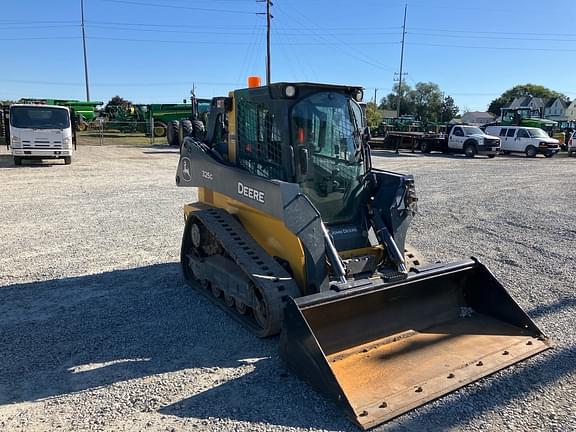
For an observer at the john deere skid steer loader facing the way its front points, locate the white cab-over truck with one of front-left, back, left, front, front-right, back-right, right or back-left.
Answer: back

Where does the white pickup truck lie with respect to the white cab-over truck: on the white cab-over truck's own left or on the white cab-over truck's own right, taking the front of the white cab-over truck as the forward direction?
on the white cab-over truck's own left

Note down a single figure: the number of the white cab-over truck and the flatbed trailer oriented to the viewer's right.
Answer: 1

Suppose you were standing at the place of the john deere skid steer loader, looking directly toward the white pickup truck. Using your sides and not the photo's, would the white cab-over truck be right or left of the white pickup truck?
left

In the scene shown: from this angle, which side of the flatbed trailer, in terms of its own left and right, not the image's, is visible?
right

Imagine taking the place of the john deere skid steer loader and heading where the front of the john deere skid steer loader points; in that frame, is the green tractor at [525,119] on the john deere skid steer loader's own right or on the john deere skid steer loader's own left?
on the john deere skid steer loader's own left

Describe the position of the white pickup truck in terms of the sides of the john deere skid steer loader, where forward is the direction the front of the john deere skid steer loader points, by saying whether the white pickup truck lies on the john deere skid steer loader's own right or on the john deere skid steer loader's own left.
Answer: on the john deere skid steer loader's own left

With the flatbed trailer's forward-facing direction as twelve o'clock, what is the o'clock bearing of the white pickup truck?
The white pickup truck is roughly at 1 o'clock from the flatbed trailer.

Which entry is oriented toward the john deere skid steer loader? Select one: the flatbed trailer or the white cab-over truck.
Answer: the white cab-over truck

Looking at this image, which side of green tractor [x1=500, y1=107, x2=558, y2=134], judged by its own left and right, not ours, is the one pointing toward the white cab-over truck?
right
